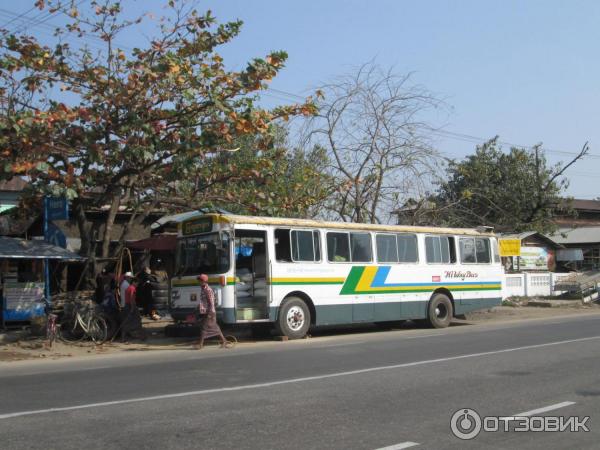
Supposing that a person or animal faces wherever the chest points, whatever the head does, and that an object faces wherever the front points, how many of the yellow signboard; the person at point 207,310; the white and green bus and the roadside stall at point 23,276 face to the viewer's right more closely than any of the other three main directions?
0

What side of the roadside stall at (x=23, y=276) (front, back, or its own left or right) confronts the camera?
front

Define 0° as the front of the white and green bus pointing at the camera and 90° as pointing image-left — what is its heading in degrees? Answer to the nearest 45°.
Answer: approximately 45°

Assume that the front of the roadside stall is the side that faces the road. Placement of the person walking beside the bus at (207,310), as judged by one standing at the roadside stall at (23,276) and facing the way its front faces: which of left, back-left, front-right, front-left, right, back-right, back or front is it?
front-left

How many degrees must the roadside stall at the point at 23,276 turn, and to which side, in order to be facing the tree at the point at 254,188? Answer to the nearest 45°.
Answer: approximately 90° to its left
